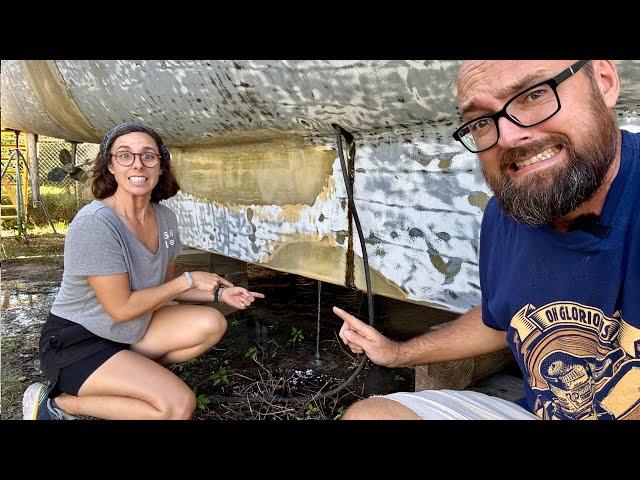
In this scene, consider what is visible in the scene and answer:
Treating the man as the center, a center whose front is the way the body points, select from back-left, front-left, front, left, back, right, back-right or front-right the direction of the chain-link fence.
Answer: right

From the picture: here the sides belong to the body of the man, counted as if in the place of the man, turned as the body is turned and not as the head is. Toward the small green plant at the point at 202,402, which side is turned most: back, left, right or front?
right

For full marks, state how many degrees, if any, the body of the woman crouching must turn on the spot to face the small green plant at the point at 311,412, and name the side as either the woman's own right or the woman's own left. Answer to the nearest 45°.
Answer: approximately 45° to the woman's own left

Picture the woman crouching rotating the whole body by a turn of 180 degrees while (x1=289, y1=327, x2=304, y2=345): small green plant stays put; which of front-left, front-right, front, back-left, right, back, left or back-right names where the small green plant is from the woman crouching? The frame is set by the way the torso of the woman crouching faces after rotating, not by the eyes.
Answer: right

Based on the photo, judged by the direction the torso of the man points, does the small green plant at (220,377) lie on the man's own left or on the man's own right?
on the man's own right

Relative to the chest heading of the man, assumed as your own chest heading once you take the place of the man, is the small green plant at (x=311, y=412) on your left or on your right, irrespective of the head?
on your right

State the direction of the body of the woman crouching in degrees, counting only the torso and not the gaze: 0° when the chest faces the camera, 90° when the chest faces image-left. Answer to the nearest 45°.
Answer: approximately 315°
